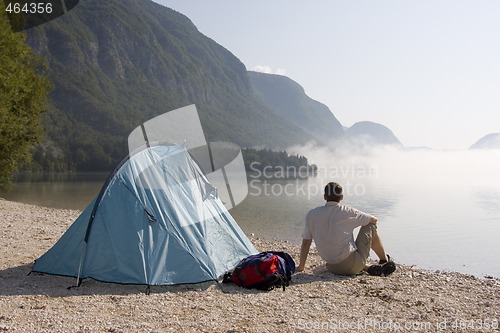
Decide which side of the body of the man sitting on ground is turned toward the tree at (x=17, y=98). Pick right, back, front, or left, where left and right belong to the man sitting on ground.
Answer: left

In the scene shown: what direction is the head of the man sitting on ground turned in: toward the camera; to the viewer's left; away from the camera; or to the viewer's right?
away from the camera

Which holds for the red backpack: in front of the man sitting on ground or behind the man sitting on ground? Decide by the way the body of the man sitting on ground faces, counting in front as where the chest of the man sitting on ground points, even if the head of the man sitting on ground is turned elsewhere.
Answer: behind

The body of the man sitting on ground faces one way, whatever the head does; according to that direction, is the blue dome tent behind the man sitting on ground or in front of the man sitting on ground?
behind

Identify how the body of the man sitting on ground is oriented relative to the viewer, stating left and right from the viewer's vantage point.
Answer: facing away from the viewer and to the right of the viewer

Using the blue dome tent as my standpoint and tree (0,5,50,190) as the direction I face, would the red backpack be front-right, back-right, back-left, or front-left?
back-right
